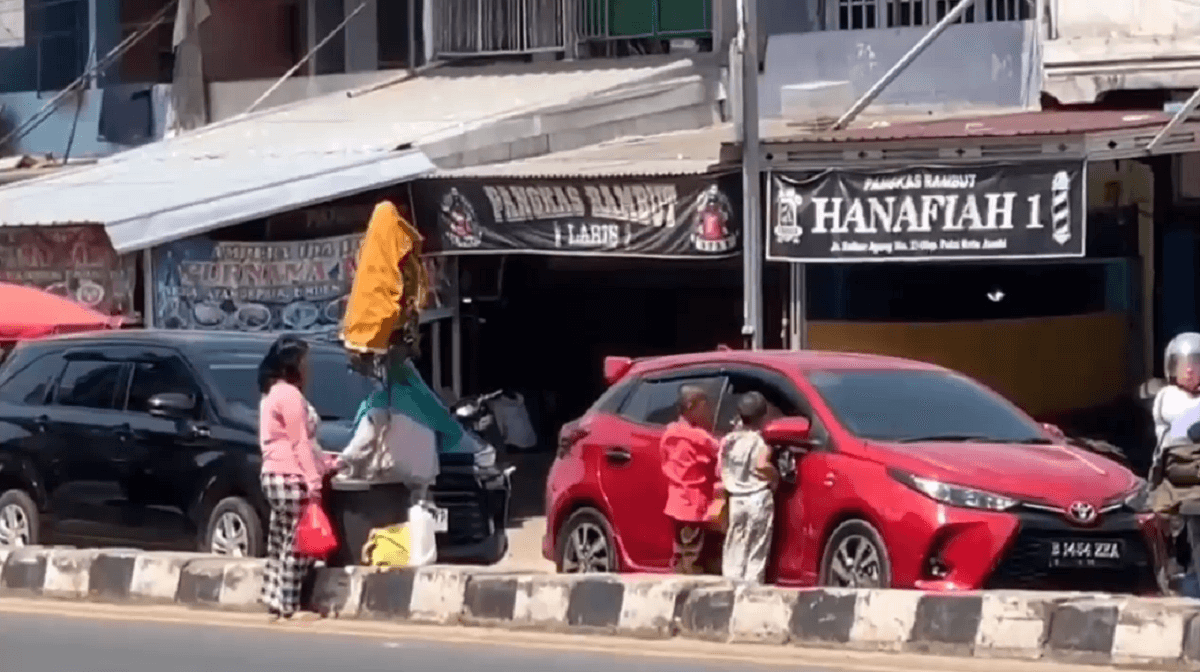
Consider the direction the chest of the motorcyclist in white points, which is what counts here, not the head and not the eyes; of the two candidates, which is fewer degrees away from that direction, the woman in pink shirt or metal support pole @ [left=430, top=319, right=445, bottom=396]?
the woman in pink shirt

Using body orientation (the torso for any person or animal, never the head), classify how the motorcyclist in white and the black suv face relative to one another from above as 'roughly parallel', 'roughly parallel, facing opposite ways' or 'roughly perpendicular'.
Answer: roughly perpendicular

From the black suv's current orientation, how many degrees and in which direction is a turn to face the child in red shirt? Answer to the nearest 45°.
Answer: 0° — it already faces them

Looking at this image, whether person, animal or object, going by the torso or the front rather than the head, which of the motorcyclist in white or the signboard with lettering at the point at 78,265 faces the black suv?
the signboard with lettering

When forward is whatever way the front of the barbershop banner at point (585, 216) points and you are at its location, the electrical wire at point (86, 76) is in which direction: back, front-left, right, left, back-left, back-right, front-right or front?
back-right

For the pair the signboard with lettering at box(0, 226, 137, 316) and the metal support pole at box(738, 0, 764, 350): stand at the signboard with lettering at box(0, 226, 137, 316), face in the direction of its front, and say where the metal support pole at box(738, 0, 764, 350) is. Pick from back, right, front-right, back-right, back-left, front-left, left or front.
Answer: front-left

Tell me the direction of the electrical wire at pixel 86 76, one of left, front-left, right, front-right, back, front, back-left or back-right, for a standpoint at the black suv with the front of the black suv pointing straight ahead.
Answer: back-left

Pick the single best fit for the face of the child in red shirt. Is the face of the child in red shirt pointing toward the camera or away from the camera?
away from the camera
